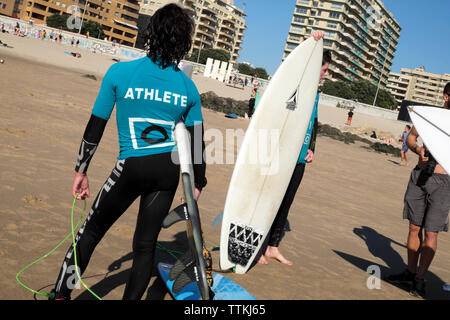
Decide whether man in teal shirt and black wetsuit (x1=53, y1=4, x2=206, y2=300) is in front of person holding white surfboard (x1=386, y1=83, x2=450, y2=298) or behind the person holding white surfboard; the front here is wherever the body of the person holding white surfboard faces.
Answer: in front

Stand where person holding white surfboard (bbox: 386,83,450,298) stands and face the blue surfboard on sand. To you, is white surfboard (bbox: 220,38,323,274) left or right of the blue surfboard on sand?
right

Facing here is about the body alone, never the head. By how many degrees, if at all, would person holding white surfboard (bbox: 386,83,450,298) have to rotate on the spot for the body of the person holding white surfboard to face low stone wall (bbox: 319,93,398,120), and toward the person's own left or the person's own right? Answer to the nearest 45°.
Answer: approximately 135° to the person's own right

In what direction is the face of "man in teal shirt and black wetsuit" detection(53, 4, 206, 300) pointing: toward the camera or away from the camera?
away from the camera

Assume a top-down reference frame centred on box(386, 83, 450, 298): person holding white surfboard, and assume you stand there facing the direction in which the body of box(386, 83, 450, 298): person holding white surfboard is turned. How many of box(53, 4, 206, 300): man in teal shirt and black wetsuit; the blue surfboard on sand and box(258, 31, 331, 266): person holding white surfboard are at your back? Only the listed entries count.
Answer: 0

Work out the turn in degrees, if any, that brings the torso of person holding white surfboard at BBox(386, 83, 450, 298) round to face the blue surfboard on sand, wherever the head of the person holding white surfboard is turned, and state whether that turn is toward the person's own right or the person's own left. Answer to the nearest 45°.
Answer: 0° — they already face it

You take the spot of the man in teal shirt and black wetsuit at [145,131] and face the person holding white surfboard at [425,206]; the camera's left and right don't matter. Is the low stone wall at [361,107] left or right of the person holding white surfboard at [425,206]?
left

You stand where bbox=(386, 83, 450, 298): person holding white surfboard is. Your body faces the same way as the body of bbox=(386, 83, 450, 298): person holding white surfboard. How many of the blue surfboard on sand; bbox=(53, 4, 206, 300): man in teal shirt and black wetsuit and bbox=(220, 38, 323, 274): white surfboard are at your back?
0

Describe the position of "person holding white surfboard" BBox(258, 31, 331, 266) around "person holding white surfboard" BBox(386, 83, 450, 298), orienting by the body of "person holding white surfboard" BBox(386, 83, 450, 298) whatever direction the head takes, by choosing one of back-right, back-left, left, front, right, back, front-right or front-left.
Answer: front-right

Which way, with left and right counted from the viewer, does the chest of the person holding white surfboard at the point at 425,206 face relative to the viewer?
facing the viewer and to the left of the viewer

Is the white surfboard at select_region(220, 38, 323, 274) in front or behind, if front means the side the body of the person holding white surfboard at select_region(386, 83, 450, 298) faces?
in front
